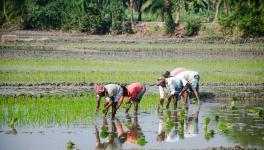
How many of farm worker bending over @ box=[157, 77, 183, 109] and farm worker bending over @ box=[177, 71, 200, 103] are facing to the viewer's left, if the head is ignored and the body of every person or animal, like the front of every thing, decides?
2

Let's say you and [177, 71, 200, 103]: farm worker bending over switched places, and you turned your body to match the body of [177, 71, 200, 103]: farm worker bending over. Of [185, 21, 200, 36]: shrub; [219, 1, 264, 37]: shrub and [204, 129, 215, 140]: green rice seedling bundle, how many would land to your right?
2

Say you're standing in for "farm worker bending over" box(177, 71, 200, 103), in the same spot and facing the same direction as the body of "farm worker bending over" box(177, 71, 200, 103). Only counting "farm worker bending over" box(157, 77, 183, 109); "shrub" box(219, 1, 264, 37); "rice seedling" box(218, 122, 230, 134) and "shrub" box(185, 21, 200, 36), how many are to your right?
2

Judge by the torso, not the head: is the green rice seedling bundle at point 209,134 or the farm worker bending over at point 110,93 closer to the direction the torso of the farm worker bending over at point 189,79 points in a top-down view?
the farm worker bending over

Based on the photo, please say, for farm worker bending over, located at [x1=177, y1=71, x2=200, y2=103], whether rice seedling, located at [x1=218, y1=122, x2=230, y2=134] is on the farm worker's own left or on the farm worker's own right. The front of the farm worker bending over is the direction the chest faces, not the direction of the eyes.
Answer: on the farm worker's own left

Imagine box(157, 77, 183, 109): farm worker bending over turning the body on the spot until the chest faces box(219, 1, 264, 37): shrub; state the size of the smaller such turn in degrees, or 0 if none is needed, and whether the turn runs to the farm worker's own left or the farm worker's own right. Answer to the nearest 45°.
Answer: approximately 90° to the farm worker's own right

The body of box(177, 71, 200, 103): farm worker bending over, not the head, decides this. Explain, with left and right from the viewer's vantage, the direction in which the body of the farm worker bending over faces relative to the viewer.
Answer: facing to the left of the viewer

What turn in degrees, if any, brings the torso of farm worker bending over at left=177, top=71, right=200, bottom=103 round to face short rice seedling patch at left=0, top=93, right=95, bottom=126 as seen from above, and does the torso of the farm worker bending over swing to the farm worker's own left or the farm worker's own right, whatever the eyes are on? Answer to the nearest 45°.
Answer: approximately 45° to the farm worker's own left

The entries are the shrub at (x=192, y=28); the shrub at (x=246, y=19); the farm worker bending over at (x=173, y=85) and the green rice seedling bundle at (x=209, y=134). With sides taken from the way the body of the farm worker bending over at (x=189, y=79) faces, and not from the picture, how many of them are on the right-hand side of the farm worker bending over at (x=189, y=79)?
2

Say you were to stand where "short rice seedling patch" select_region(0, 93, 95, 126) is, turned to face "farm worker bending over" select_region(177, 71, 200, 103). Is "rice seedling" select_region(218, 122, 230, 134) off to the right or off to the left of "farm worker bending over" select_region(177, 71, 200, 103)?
right

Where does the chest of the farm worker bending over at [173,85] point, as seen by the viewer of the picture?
to the viewer's left

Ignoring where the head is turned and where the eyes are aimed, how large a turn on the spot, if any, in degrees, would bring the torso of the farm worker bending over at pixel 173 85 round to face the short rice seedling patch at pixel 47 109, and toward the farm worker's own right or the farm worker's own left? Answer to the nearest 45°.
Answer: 0° — they already face it
